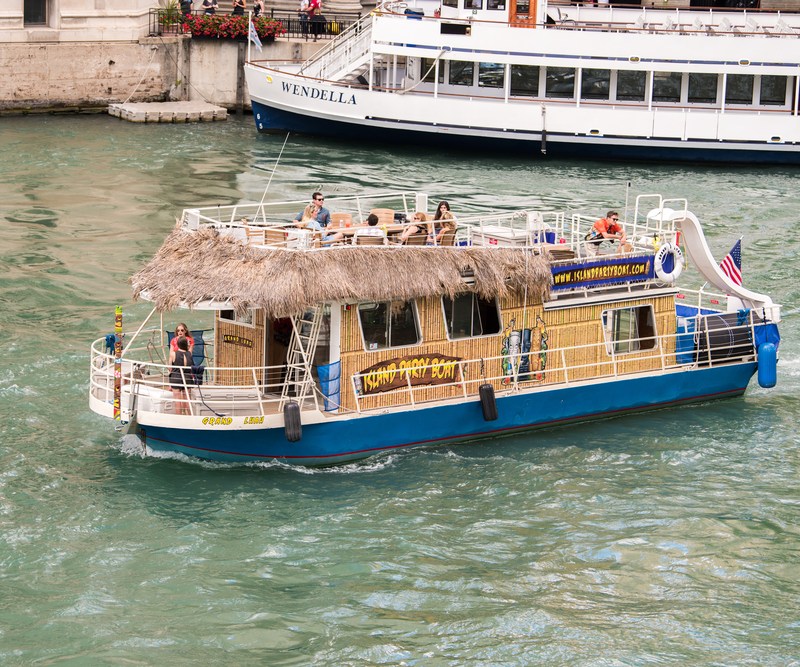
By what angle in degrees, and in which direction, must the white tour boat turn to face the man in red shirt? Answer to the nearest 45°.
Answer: approximately 90° to its left

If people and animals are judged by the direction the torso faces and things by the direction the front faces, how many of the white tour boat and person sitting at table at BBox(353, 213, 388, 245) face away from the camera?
1

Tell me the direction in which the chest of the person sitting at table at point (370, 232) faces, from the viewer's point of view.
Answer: away from the camera

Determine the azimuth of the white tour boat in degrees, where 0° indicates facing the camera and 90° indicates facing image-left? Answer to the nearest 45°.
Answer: approximately 90°

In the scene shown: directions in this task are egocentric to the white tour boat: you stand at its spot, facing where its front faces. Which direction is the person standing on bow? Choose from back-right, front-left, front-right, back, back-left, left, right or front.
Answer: left

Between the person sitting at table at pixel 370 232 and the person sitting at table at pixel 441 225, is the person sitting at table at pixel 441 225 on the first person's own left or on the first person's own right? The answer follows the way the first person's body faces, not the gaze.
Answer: on the first person's own right

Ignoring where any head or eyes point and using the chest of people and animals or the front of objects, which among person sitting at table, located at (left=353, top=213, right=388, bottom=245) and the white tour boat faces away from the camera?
the person sitting at table

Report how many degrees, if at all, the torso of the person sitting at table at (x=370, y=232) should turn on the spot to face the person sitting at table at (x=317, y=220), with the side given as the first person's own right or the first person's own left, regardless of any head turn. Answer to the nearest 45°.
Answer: approximately 45° to the first person's own left

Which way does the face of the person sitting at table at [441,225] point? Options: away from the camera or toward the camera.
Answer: toward the camera

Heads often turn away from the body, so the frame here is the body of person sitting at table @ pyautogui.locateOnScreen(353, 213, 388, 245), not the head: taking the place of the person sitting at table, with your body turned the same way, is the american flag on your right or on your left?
on your right

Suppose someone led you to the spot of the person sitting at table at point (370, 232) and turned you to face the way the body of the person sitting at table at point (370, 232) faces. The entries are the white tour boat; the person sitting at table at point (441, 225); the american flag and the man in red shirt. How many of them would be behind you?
0

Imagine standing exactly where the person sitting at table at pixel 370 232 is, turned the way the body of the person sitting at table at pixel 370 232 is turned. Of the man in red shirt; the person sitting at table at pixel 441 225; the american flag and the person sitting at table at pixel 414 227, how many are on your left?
0

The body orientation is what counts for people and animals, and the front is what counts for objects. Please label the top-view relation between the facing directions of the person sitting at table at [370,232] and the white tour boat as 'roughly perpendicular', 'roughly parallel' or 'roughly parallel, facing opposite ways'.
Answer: roughly perpendicular

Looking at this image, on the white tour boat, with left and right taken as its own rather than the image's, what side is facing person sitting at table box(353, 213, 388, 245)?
left

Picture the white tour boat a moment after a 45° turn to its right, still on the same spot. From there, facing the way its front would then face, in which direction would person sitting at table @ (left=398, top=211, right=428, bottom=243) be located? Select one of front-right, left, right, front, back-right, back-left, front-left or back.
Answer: back-left

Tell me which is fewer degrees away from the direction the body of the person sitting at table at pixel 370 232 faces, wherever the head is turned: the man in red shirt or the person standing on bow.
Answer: the man in red shirt

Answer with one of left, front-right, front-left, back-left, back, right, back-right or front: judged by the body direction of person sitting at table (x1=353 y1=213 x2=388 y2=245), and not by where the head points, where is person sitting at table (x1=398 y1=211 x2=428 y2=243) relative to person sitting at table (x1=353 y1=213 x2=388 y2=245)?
front-right
